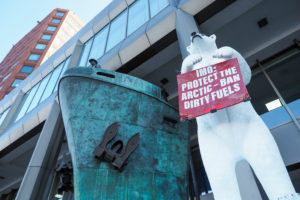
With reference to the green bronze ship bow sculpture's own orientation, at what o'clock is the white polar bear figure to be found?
The white polar bear figure is roughly at 9 o'clock from the green bronze ship bow sculpture.

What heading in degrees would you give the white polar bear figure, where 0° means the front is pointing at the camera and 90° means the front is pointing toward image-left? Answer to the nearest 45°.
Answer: approximately 0°

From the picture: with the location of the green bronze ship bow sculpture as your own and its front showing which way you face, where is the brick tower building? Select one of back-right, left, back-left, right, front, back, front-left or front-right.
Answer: right

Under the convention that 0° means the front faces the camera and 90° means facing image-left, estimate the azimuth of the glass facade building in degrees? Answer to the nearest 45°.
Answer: approximately 45°

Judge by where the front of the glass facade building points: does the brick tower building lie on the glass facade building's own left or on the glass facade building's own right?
on the glass facade building's own right

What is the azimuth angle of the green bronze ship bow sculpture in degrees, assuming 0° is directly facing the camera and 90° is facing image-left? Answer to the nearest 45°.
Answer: approximately 45°

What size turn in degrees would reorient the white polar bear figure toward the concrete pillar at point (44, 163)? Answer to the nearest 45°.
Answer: approximately 90° to its right
